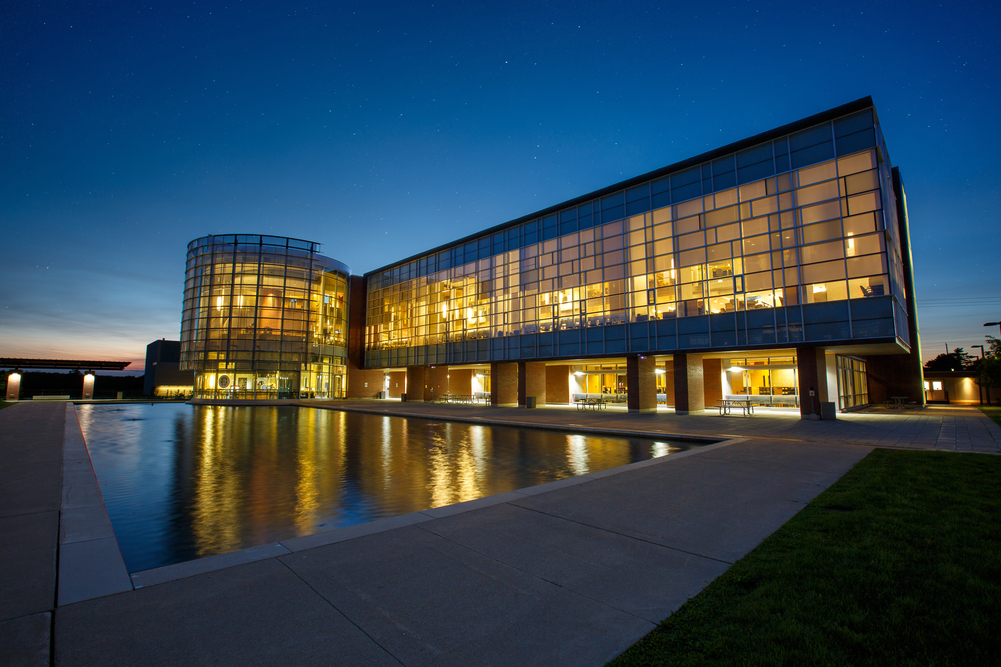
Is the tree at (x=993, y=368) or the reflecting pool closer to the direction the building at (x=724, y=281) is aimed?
the reflecting pool

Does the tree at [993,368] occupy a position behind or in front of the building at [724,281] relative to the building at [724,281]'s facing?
behind

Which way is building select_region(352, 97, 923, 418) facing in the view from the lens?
facing the viewer and to the left of the viewer

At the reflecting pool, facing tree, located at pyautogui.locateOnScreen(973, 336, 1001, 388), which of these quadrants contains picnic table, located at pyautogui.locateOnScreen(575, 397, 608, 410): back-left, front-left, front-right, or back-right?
front-left

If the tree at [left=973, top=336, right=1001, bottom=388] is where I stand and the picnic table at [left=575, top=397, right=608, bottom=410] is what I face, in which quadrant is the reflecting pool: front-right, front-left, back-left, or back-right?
front-left

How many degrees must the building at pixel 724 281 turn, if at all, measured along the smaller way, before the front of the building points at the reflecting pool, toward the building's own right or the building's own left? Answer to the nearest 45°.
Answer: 0° — it already faces it
